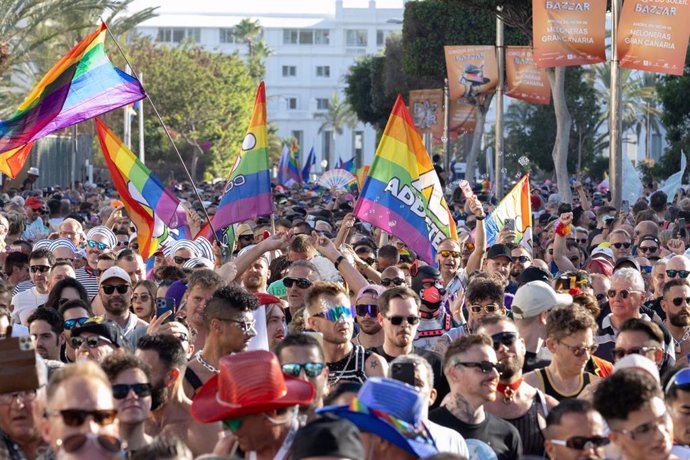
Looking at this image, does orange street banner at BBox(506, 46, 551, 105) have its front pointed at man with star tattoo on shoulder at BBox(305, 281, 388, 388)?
yes

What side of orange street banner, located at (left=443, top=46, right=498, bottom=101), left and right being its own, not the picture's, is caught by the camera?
front

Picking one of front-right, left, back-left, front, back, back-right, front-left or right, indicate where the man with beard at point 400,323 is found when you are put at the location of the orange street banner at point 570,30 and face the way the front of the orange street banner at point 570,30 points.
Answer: front

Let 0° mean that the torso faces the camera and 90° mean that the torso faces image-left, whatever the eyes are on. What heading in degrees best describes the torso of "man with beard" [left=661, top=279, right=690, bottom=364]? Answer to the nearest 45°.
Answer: approximately 315°

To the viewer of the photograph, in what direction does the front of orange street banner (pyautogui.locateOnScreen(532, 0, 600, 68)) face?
facing the viewer

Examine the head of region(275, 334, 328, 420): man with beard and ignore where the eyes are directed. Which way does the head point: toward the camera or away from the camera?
toward the camera

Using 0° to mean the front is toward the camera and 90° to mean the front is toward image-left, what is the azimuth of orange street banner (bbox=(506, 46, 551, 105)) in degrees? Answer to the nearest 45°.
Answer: approximately 0°

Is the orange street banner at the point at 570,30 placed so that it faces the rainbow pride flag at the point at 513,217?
yes

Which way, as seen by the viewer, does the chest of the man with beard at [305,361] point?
toward the camera

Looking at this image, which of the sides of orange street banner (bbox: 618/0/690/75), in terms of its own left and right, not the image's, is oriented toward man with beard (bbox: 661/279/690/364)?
front

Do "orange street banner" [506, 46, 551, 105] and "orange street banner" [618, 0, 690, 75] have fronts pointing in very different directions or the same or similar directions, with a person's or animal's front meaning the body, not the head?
same or similar directions
